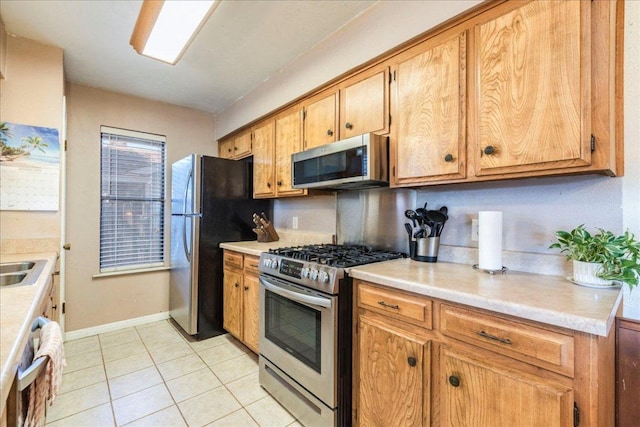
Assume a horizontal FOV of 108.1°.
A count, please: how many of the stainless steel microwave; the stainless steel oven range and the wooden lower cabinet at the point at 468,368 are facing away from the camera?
0

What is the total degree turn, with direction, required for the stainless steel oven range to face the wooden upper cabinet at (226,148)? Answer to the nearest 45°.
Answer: approximately 90° to its right

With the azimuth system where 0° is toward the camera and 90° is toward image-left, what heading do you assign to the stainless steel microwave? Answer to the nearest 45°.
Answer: approximately 45°

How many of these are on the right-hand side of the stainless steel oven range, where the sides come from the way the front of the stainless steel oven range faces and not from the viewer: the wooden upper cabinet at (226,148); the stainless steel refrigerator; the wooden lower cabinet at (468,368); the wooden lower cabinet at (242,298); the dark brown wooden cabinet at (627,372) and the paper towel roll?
3

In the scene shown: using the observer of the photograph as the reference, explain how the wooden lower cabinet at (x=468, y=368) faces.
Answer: facing the viewer and to the left of the viewer

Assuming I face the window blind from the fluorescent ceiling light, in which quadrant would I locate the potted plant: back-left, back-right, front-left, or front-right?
back-right

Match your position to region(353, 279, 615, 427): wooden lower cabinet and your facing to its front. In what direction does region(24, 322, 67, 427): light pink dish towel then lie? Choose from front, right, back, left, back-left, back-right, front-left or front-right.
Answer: front

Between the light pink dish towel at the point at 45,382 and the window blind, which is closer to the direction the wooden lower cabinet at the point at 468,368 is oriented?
the light pink dish towel

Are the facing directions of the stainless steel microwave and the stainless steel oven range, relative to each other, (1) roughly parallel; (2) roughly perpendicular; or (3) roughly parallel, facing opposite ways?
roughly parallel
